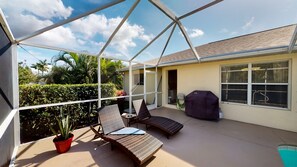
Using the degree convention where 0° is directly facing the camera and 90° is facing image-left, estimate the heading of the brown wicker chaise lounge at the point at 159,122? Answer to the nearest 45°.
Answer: approximately 315°

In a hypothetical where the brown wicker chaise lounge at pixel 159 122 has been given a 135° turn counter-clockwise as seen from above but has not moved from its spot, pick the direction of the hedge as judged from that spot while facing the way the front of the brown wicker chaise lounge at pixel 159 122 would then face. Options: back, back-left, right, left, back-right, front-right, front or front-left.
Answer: left

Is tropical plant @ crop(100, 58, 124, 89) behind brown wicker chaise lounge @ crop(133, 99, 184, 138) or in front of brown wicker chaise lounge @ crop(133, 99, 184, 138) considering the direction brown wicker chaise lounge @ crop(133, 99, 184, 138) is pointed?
behind

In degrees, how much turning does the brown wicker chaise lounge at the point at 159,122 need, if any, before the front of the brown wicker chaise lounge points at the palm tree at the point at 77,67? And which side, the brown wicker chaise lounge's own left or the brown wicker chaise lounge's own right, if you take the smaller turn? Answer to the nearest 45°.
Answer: approximately 180°

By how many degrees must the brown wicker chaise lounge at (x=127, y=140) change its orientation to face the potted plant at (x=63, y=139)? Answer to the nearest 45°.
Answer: approximately 135° to its right

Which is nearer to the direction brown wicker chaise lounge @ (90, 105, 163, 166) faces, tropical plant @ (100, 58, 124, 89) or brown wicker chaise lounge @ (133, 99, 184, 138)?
the brown wicker chaise lounge @ (133, 99, 184, 138)

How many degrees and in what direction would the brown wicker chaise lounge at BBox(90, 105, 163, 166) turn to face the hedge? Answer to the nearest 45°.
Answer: approximately 180°

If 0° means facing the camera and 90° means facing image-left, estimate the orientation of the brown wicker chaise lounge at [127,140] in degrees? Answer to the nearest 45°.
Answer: approximately 315°

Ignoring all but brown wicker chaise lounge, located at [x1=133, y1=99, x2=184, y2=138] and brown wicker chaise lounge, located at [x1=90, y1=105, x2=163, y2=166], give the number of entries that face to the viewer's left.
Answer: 0
